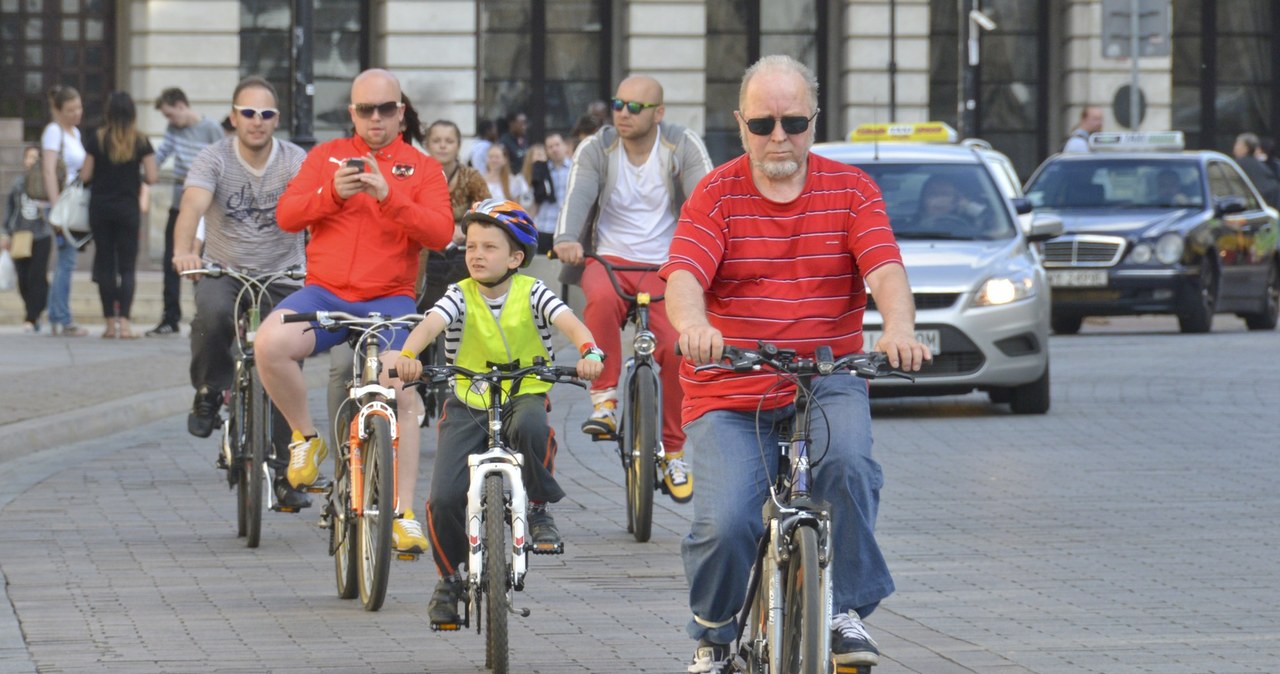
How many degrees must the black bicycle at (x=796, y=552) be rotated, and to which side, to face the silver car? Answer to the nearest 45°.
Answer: approximately 180°

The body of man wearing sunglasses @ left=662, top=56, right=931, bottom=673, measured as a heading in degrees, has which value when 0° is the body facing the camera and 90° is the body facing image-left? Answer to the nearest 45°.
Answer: approximately 0°

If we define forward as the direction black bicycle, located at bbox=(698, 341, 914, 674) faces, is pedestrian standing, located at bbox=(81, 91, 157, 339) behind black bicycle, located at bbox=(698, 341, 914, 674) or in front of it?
behind

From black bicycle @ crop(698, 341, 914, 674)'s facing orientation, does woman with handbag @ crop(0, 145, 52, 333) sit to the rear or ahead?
to the rear

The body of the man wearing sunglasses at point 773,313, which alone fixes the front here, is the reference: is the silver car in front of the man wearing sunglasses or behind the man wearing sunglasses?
behind

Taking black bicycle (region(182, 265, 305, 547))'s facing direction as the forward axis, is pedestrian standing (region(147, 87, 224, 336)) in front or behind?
behind

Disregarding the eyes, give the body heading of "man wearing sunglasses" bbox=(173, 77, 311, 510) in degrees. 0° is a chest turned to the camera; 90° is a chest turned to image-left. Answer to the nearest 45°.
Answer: approximately 0°

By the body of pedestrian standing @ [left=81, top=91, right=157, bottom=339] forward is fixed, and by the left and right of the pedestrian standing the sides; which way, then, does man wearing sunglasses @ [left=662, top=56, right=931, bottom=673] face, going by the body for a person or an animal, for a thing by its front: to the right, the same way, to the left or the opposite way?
the opposite way

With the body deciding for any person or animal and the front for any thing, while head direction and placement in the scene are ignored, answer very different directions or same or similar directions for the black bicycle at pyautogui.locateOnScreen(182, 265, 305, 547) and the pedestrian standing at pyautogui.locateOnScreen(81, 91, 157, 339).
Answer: very different directions
